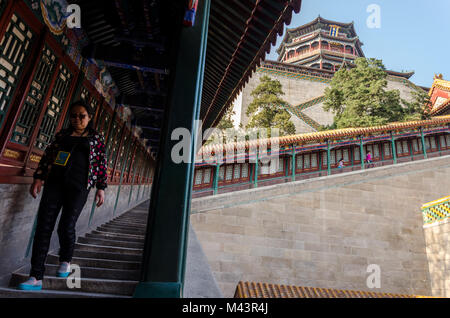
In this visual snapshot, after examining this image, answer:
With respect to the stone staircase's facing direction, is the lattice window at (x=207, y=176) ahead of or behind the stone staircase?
behind

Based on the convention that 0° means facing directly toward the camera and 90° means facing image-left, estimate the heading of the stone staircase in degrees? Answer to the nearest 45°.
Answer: approximately 0°

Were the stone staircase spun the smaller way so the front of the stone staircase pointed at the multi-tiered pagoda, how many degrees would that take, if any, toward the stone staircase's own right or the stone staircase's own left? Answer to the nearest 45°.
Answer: approximately 135° to the stone staircase's own left

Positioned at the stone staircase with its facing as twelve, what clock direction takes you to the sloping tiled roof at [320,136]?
The sloping tiled roof is roughly at 8 o'clock from the stone staircase.

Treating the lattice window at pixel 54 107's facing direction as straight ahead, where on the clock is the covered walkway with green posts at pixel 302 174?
The covered walkway with green posts is roughly at 10 o'clock from the lattice window.

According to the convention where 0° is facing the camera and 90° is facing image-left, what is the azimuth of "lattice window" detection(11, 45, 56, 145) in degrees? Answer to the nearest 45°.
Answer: approximately 315°
